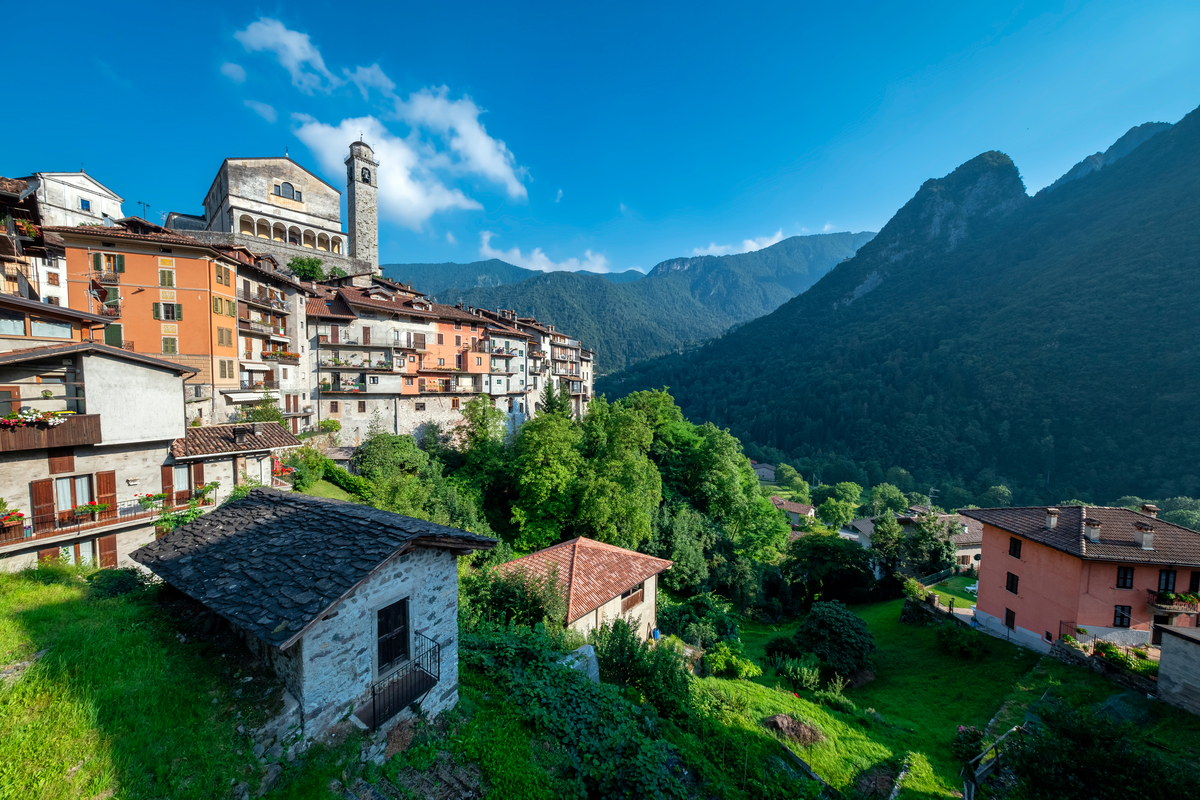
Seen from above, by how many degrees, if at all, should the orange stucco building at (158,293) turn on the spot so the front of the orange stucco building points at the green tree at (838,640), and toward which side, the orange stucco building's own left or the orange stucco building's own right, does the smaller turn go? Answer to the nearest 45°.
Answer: approximately 45° to the orange stucco building's own left

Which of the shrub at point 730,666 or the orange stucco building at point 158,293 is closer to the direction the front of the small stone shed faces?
the shrub

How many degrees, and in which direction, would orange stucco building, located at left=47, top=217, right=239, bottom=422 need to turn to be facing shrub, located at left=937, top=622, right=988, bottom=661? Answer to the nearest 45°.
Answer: approximately 45° to its left

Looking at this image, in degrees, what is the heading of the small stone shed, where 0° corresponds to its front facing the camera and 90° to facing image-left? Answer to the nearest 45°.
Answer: approximately 315°

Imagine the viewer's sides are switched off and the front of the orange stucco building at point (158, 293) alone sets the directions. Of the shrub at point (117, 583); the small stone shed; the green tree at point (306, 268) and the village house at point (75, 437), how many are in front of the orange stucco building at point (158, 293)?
3

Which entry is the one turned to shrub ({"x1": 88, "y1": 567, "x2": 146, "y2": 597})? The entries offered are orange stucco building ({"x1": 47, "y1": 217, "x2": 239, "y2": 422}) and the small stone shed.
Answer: the orange stucco building

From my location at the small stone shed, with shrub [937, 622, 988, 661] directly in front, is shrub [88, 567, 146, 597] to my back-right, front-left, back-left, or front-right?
back-left

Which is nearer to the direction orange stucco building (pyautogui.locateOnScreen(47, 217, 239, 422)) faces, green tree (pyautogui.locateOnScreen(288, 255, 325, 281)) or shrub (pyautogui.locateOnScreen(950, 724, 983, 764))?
the shrub

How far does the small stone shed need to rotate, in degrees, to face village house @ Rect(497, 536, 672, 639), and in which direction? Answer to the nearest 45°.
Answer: approximately 90° to its left

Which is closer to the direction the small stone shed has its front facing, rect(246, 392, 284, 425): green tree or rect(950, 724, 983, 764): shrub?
the shrub

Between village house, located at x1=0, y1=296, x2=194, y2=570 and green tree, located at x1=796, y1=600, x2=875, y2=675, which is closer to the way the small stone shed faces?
the green tree

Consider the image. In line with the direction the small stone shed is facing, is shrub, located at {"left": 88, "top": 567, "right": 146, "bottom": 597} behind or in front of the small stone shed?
behind

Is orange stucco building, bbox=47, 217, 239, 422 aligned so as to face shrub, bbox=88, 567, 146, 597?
yes

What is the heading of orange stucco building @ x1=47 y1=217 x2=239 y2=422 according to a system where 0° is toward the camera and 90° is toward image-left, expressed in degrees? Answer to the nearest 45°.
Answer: approximately 0°
